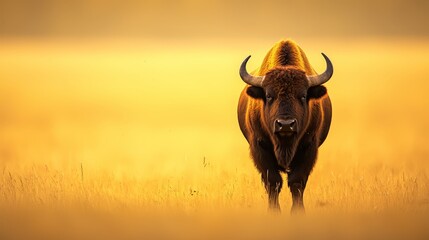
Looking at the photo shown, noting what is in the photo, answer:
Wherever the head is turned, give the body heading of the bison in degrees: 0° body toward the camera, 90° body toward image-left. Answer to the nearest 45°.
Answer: approximately 0°
